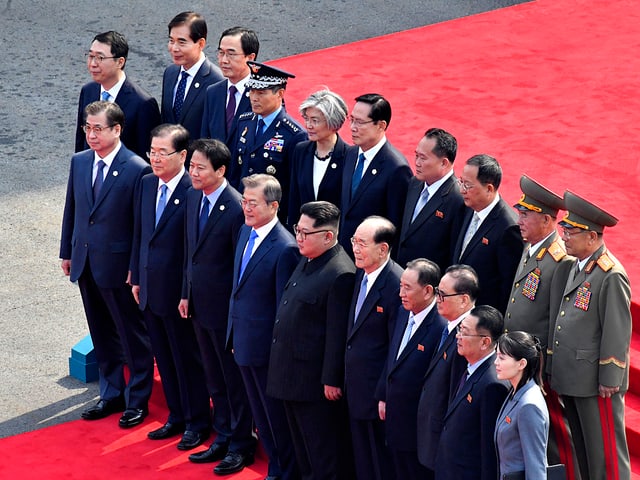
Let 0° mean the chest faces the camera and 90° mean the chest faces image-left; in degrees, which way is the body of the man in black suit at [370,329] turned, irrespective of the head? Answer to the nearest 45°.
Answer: approximately 45°

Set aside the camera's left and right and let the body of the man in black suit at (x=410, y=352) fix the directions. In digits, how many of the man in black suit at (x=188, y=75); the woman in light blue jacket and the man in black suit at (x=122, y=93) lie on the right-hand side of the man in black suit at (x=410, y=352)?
2

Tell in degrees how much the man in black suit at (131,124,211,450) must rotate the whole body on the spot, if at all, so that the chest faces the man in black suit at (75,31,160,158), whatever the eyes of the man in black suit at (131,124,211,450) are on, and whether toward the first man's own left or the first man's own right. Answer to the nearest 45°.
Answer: approximately 135° to the first man's own right
